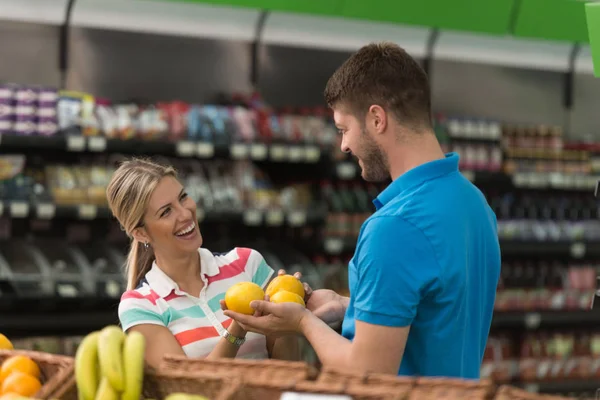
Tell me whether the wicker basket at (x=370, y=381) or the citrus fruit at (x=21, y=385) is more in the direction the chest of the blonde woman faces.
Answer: the wicker basket

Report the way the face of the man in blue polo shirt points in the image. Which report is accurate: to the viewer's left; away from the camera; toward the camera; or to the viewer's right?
to the viewer's left

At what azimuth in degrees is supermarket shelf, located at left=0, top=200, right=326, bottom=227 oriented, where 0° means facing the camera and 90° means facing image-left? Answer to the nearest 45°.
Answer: approximately 0°

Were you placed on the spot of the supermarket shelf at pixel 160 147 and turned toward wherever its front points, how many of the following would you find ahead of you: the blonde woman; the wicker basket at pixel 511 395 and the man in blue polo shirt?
3

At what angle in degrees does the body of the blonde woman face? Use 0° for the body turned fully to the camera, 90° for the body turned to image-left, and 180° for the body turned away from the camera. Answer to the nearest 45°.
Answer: approximately 315°

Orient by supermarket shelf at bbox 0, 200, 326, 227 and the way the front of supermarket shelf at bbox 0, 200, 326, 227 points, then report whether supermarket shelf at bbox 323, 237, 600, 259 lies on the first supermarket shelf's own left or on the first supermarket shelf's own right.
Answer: on the first supermarket shelf's own left
